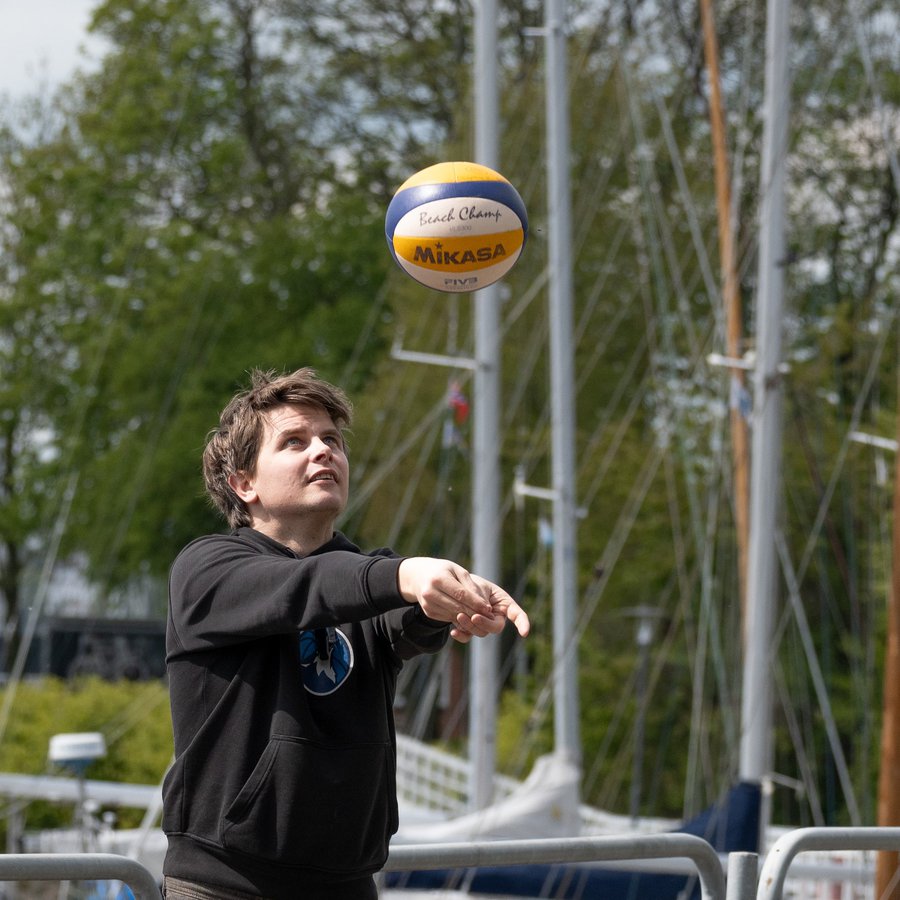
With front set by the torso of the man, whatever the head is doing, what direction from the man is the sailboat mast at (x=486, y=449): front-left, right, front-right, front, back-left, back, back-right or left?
back-left

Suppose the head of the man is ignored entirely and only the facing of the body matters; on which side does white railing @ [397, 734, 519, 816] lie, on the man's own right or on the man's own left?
on the man's own left

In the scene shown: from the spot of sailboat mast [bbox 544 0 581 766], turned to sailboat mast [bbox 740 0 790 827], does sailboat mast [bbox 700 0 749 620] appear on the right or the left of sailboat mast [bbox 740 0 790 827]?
left

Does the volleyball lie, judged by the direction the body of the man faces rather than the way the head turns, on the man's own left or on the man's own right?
on the man's own left

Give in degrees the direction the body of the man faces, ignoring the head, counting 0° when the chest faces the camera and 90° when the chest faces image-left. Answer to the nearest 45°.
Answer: approximately 315°

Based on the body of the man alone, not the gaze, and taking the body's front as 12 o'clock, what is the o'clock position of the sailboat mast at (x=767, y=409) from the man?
The sailboat mast is roughly at 8 o'clock from the man.

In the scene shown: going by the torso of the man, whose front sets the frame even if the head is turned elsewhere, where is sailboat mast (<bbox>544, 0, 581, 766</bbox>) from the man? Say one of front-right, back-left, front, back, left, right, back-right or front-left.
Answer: back-left

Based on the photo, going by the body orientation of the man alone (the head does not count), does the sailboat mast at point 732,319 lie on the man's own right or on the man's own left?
on the man's own left

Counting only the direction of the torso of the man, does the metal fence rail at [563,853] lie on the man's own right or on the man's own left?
on the man's own left
